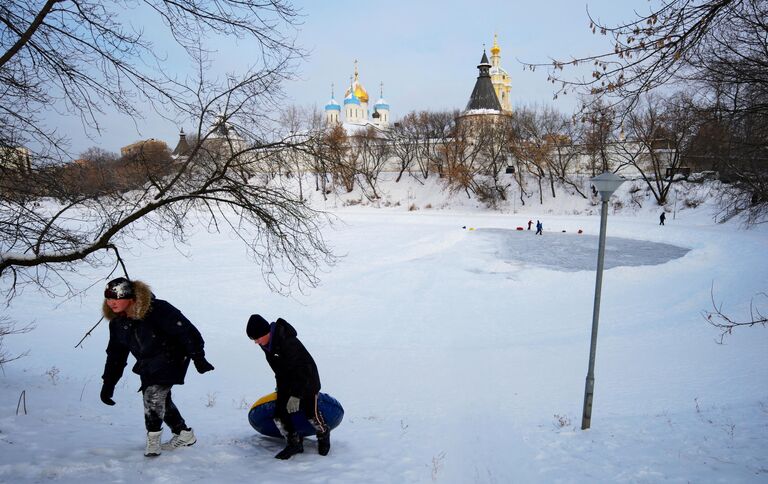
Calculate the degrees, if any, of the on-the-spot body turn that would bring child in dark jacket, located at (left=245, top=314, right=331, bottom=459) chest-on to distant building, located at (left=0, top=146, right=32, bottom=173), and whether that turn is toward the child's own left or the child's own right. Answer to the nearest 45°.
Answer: approximately 45° to the child's own right

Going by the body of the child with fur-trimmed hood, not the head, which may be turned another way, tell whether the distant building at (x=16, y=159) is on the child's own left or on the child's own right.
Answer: on the child's own right

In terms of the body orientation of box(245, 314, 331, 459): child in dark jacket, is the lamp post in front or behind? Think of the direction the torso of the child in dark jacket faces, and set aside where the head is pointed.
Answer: behind

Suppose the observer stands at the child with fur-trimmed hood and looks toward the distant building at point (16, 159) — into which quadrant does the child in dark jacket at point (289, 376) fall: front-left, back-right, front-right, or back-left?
back-right

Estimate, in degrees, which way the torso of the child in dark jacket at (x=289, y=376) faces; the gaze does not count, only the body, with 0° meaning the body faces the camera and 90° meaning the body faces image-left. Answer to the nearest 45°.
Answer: approximately 45°

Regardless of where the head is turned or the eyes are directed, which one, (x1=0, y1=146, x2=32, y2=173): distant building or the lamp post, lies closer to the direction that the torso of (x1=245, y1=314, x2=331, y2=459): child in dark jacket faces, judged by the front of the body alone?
the distant building

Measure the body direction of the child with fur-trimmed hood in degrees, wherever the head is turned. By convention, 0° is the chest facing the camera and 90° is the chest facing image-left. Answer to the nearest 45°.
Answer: approximately 45°

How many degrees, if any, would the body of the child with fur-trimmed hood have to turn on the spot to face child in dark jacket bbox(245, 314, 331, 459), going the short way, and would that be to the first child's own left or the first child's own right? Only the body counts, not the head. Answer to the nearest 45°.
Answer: approximately 135° to the first child's own left
